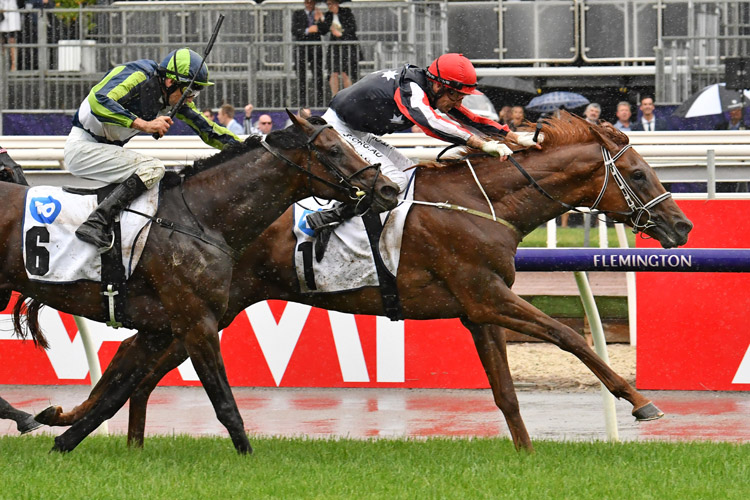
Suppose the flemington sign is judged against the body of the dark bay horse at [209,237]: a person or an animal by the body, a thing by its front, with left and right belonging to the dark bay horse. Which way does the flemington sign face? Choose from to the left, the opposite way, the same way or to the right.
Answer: to the right

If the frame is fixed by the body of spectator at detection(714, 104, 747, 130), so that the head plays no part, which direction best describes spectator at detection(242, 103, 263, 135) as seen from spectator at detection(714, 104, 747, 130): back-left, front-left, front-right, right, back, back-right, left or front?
right

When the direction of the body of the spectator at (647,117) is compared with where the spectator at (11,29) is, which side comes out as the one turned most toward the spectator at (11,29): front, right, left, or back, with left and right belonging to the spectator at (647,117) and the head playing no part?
right

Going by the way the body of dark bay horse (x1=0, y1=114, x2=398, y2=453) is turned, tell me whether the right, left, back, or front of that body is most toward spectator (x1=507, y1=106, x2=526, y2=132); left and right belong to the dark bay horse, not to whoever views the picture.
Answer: left

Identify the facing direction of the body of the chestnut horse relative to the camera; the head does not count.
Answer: to the viewer's right

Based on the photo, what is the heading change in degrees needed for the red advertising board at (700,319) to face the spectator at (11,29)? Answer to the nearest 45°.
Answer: approximately 135° to its right

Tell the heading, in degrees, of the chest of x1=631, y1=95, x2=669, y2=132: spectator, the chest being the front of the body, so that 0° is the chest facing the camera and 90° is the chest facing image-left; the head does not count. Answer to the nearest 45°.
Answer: approximately 0°

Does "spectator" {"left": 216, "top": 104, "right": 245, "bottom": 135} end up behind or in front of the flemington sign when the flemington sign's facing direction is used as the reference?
behind

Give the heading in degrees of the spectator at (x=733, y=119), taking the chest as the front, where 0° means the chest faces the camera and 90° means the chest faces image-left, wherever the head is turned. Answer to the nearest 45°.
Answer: approximately 0°

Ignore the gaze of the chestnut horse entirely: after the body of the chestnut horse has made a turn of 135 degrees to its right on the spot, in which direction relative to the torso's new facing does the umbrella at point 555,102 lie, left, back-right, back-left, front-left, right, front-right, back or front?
back-right
